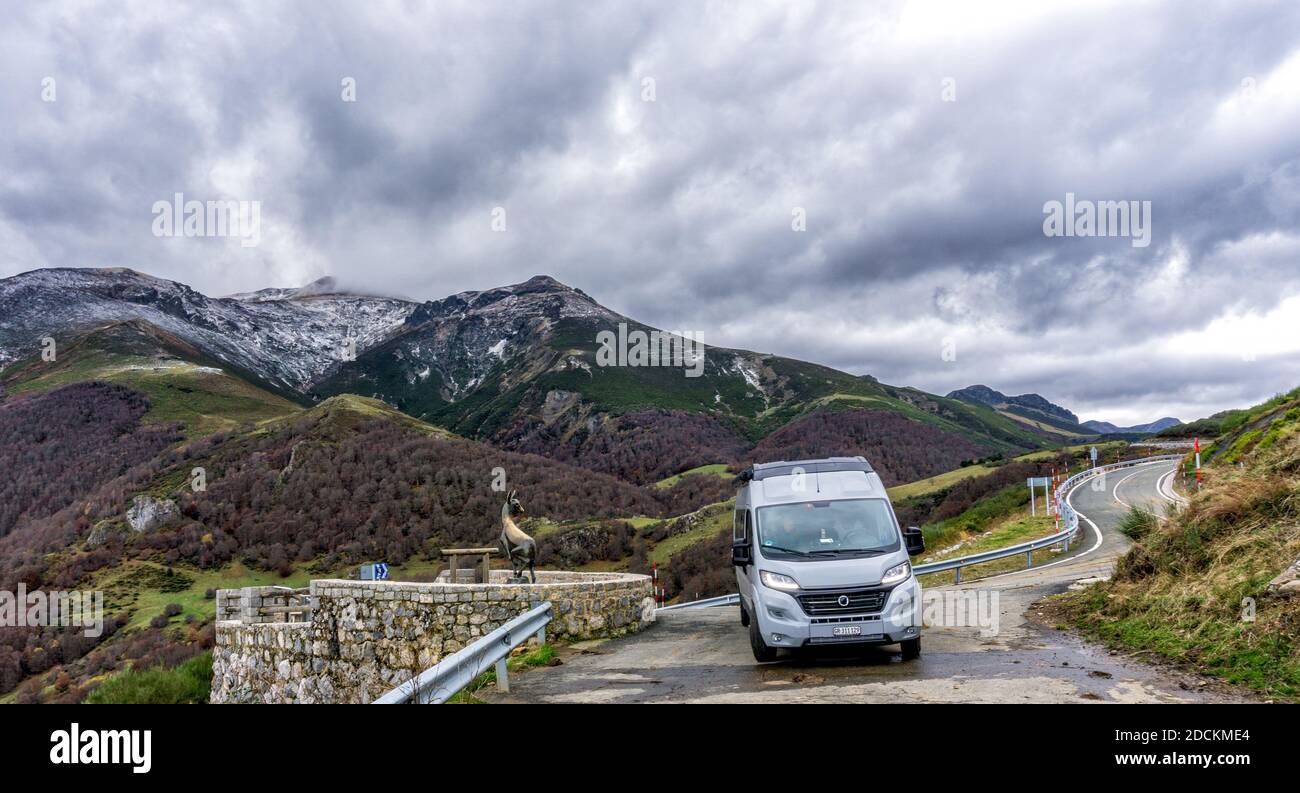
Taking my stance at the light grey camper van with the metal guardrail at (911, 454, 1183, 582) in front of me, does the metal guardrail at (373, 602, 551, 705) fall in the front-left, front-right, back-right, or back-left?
back-left

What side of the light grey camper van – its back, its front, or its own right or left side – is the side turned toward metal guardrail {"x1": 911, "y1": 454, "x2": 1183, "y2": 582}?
back

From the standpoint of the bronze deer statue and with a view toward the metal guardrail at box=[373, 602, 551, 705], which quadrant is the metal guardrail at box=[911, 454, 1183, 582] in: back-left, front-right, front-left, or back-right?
back-left

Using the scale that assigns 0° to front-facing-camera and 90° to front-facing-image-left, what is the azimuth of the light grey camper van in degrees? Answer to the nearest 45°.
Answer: approximately 0°

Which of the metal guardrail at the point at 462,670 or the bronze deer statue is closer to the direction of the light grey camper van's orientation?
the metal guardrail

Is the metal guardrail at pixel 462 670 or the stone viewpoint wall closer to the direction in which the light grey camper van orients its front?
the metal guardrail
